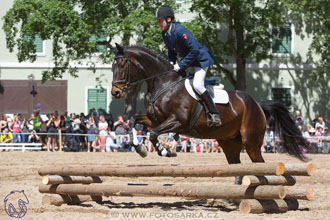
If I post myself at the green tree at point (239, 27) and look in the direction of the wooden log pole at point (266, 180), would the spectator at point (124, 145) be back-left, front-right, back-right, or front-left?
front-right

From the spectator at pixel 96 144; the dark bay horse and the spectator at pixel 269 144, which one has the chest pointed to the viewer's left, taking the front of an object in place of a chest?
the dark bay horse

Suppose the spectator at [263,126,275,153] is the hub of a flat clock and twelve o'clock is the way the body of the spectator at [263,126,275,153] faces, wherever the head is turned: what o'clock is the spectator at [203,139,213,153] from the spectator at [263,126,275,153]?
the spectator at [203,139,213,153] is roughly at 3 o'clock from the spectator at [263,126,275,153].

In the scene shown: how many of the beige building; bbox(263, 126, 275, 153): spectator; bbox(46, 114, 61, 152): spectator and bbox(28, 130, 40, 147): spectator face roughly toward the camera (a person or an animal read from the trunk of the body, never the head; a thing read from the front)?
4

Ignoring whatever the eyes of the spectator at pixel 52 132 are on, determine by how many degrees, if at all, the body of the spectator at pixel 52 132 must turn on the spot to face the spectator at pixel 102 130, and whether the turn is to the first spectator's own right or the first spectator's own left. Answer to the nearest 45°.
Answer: approximately 90° to the first spectator's own left

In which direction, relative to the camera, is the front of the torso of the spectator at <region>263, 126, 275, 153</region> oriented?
toward the camera

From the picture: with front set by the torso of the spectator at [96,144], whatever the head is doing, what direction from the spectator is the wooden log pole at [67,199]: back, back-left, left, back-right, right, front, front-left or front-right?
front

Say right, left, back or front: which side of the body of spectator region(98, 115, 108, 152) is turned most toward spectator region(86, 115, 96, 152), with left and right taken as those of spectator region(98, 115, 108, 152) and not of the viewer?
right

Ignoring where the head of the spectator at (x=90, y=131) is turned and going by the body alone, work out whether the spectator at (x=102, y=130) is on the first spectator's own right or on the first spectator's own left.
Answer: on the first spectator's own left

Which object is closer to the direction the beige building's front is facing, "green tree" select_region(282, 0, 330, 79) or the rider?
the rider

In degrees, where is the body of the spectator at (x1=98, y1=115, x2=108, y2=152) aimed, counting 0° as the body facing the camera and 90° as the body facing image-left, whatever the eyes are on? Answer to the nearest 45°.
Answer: approximately 0°

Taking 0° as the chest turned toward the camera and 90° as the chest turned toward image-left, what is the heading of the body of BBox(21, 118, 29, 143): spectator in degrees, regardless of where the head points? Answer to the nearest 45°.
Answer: approximately 0°

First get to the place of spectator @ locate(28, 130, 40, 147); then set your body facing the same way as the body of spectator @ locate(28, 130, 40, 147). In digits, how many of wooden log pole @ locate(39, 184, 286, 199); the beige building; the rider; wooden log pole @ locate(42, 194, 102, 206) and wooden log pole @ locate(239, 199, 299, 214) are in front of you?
4

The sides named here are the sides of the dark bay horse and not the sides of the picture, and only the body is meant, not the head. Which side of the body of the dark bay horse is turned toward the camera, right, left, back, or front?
left
